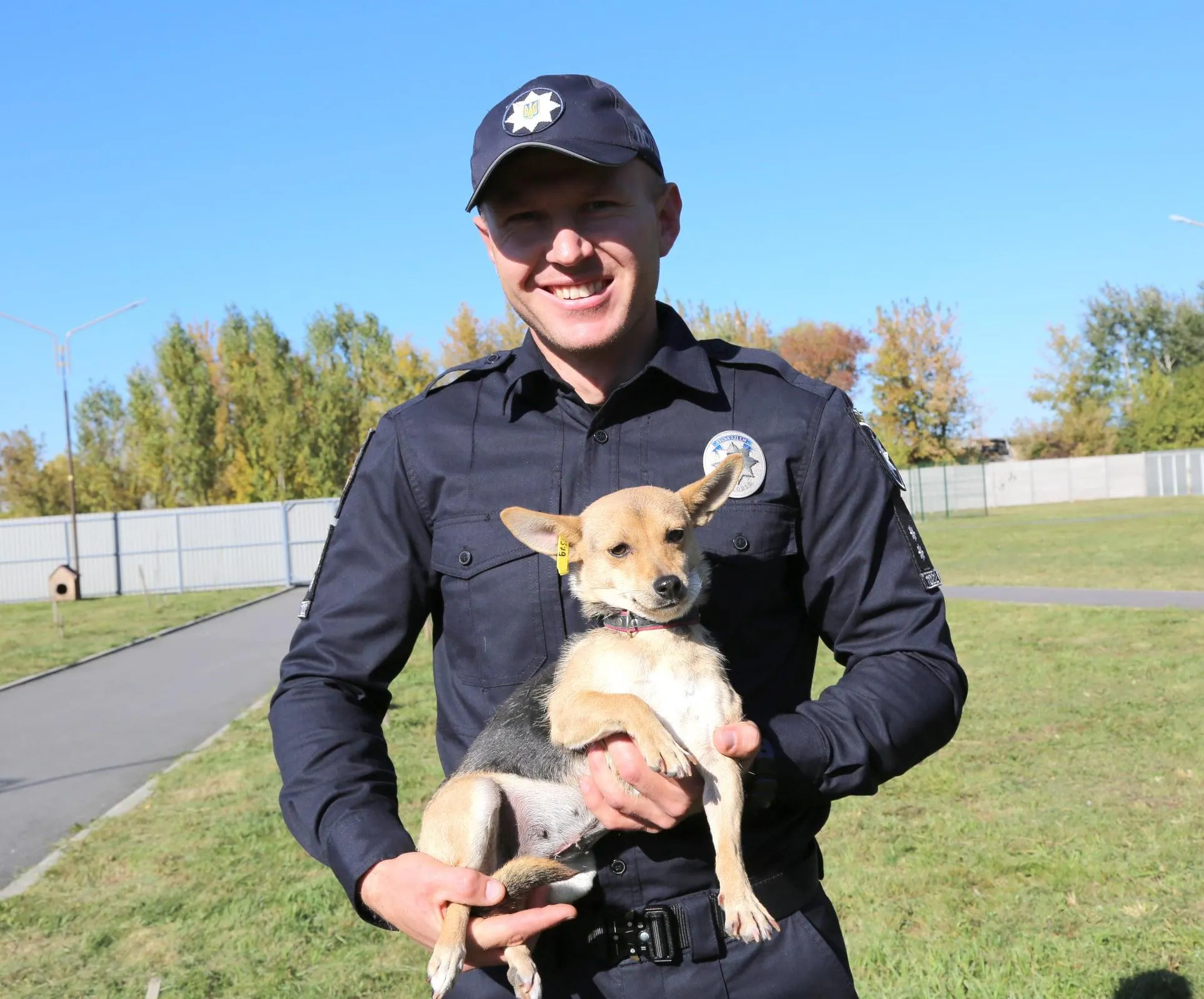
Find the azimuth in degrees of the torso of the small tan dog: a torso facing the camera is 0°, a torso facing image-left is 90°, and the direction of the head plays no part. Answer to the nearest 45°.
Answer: approximately 315°

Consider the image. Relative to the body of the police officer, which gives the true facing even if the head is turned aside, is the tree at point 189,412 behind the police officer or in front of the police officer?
behind

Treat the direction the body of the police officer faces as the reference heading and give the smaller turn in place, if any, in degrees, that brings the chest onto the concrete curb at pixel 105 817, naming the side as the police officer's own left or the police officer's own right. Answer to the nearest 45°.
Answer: approximately 135° to the police officer's own right

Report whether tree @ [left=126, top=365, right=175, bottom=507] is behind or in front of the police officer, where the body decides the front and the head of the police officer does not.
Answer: behind

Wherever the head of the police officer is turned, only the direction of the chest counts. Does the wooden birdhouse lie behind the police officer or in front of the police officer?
behind

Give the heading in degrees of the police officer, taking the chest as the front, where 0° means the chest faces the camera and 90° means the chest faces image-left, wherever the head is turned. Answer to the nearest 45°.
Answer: approximately 0°

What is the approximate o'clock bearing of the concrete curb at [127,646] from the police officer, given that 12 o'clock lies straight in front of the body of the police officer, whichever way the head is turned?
The concrete curb is roughly at 5 o'clock from the police officer.
